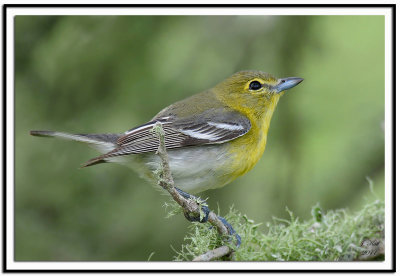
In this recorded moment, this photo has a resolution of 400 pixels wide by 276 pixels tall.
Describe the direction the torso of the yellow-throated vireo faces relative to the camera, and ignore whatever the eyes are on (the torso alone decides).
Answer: to the viewer's right
